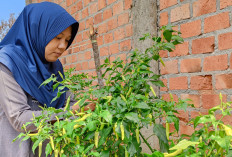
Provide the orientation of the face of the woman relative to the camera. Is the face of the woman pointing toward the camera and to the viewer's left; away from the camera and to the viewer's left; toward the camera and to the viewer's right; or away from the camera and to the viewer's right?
toward the camera and to the viewer's right

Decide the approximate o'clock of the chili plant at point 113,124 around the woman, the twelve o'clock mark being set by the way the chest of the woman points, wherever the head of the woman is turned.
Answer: The chili plant is roughly at 1 o'clock from the woman.

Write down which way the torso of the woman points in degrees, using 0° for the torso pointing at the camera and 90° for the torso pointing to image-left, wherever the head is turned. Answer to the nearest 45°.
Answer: approximately 315°
